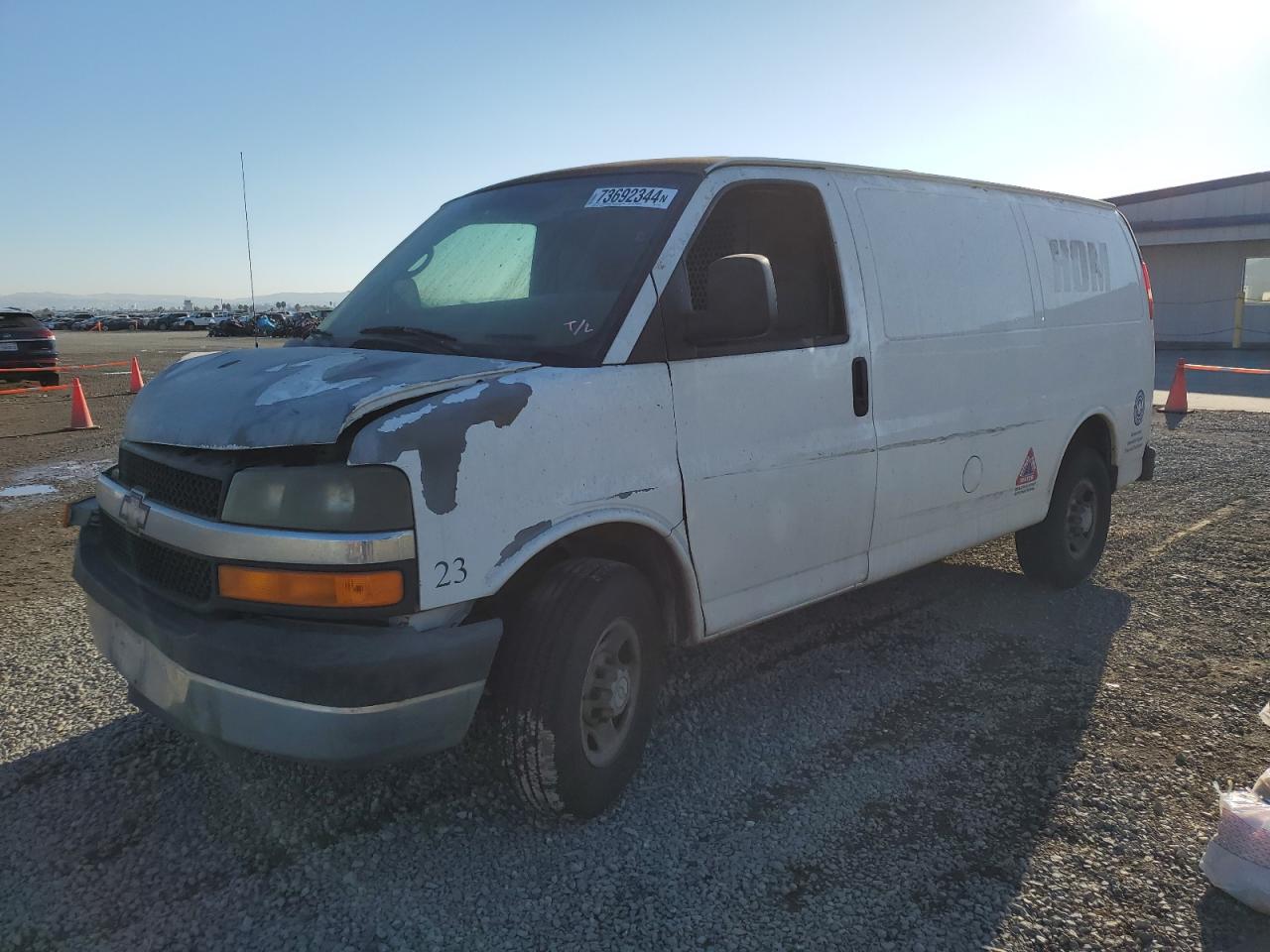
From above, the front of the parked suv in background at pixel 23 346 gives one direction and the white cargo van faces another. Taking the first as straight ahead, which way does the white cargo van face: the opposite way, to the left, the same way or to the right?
to the left

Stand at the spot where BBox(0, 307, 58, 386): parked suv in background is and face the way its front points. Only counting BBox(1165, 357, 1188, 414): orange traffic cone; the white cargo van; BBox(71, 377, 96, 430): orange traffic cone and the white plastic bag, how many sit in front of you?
0

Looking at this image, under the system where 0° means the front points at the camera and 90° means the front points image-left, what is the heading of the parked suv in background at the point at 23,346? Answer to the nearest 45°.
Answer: approximately 180°

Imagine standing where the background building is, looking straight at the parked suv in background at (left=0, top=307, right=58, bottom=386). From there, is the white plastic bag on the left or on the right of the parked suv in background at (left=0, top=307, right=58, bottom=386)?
left

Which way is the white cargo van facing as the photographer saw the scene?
facing the viewer and to the left of the viewer

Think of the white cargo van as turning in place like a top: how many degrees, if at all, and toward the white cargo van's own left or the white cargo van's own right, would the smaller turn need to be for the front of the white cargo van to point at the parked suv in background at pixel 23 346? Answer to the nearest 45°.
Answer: approximately 90° to the white cargo van's own right

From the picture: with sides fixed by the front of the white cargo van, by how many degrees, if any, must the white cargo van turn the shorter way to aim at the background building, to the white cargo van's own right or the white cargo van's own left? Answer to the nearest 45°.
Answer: approximately 180°

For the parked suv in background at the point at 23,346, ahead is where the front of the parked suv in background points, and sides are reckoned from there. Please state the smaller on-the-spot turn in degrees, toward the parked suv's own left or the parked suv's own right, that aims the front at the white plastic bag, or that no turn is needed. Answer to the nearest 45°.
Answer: approximately 180°

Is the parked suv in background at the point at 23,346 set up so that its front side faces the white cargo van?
no

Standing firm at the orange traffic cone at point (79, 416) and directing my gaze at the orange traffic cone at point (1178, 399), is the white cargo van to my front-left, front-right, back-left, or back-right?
front-right

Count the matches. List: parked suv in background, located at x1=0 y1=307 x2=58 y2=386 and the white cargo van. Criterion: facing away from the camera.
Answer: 1

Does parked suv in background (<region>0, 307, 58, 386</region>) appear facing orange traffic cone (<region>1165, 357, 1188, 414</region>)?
no

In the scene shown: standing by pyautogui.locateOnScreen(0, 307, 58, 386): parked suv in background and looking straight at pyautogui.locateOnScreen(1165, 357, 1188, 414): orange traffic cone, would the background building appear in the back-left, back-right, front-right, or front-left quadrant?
front-left

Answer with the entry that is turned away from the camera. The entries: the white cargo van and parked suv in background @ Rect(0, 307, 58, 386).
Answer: the parked suv in background

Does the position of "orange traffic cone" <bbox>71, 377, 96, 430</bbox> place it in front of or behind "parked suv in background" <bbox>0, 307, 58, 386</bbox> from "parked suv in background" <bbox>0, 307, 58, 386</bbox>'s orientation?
behind

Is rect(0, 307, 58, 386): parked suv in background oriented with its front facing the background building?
no

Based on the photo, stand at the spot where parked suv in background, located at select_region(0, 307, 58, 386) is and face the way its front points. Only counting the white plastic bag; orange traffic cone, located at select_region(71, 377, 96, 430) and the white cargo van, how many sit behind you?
3

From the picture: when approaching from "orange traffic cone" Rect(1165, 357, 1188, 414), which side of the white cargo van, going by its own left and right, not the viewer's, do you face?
back

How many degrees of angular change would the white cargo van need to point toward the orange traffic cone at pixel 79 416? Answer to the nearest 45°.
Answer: approximately 90° to its right
